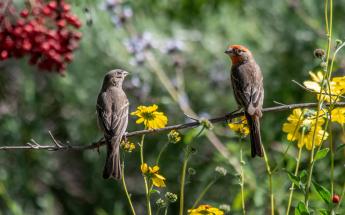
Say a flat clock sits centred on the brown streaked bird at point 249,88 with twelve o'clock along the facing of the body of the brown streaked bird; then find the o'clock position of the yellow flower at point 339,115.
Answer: The yellow flower is roughly at 3 o'clock from the brown streaked bird.

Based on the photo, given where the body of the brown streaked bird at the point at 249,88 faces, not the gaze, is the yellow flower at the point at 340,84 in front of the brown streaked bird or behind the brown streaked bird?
behind

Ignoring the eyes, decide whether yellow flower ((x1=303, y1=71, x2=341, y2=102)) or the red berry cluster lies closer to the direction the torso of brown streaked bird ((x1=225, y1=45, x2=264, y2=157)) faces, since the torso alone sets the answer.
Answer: the red berry cluster

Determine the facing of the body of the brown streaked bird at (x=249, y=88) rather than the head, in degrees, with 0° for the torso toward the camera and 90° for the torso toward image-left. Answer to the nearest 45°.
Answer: approximately 135°

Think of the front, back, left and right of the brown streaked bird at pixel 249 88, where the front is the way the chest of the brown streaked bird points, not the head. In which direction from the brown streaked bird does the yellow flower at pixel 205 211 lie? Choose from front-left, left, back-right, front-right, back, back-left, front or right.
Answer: back-left

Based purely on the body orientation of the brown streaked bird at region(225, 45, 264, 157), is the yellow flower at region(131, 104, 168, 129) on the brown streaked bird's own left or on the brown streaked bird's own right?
on the brown streaked bird's own left
